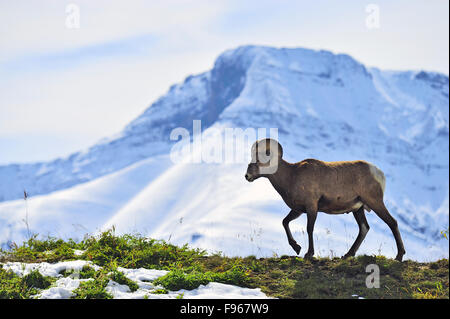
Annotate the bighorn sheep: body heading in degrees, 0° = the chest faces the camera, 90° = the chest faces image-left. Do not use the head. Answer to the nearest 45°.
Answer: approximately 90°
